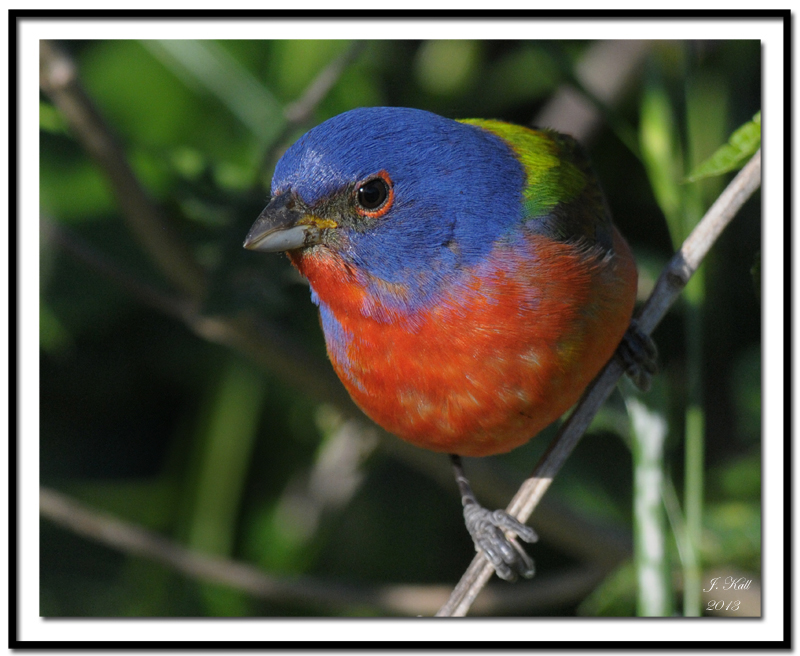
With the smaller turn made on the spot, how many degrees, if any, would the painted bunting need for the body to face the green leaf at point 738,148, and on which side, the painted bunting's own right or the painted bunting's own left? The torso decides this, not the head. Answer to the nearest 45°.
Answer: approximately 135° to the painted bunting's own left

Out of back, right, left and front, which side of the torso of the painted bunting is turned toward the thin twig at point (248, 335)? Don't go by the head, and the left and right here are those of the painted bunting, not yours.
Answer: right
